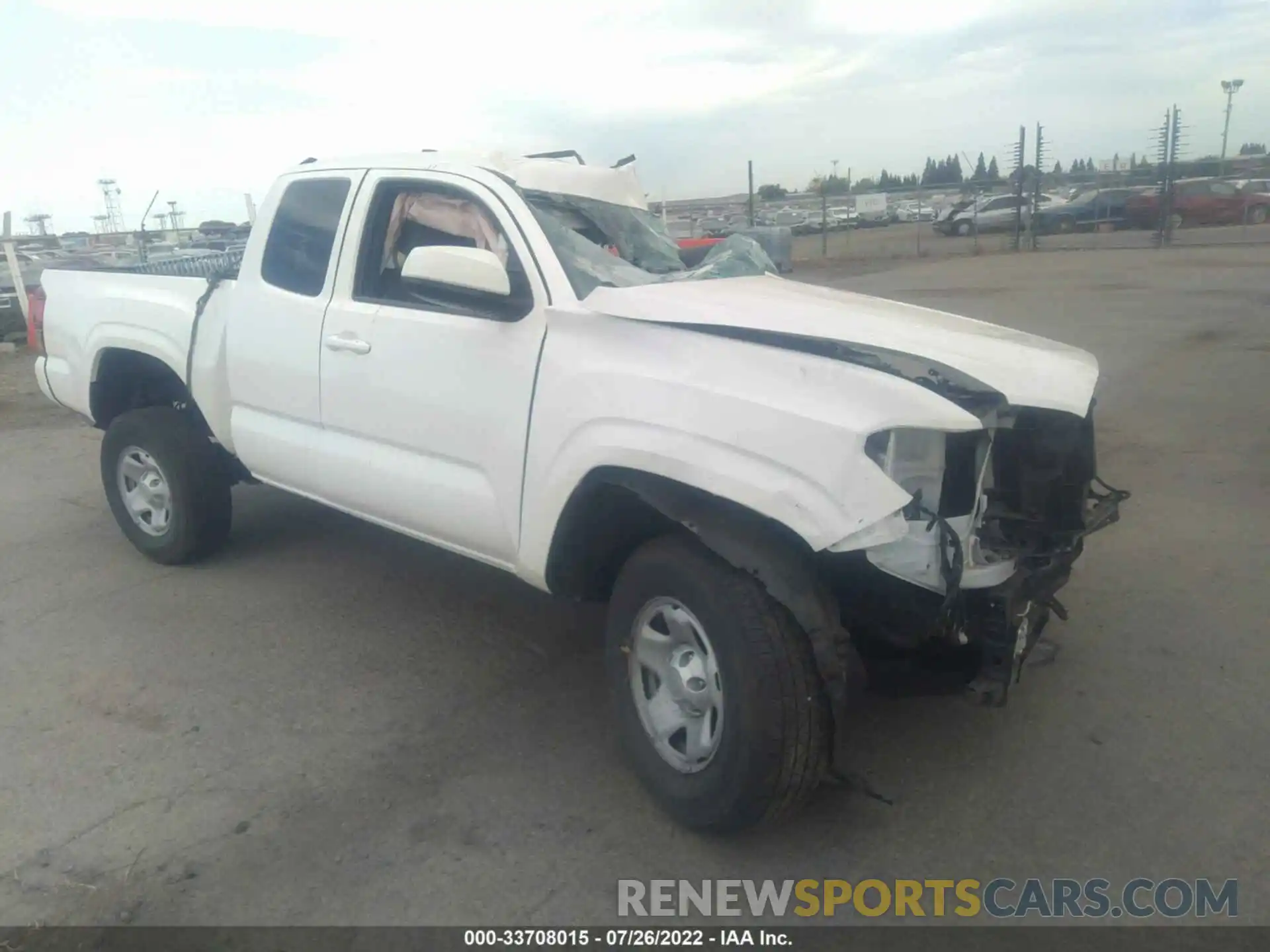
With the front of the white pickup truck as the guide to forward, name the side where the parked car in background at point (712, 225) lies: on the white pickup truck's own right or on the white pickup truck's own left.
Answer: on the white pickup truck's own left

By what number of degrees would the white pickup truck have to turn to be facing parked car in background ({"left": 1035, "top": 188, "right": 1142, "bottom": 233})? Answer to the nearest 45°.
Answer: approximately 90° to its left

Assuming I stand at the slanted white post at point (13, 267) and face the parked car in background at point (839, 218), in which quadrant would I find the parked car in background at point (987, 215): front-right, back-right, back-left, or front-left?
front-right

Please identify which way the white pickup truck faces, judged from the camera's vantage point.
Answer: facing the viewer and to the right of the viewer
